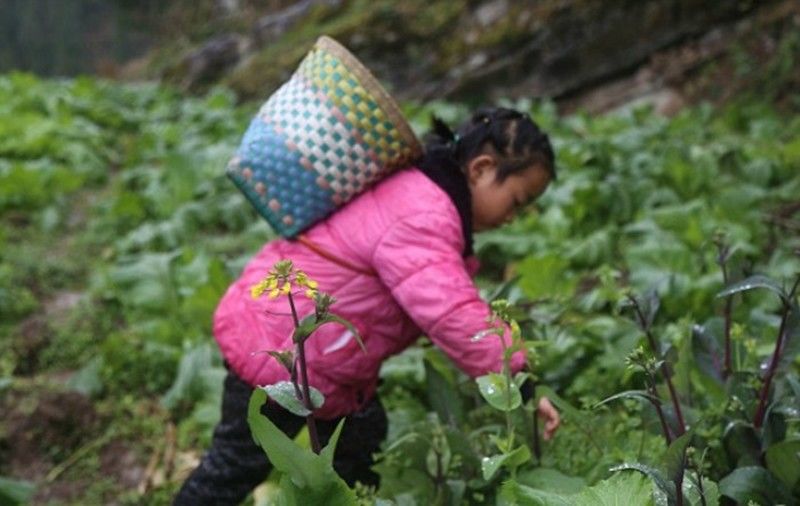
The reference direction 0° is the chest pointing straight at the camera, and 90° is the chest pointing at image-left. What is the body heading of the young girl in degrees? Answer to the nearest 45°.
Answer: approximately 270°

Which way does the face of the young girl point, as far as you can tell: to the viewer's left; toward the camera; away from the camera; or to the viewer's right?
to the viewer's right

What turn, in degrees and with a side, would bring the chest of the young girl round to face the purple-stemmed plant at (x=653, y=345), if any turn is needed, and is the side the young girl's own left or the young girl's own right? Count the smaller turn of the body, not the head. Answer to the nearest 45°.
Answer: approximately 45° to the young girl's own right

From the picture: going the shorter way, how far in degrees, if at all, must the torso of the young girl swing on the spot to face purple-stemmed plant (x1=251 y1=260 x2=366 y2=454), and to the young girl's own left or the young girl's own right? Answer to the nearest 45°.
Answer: approximately 90° to the young girl's own right
